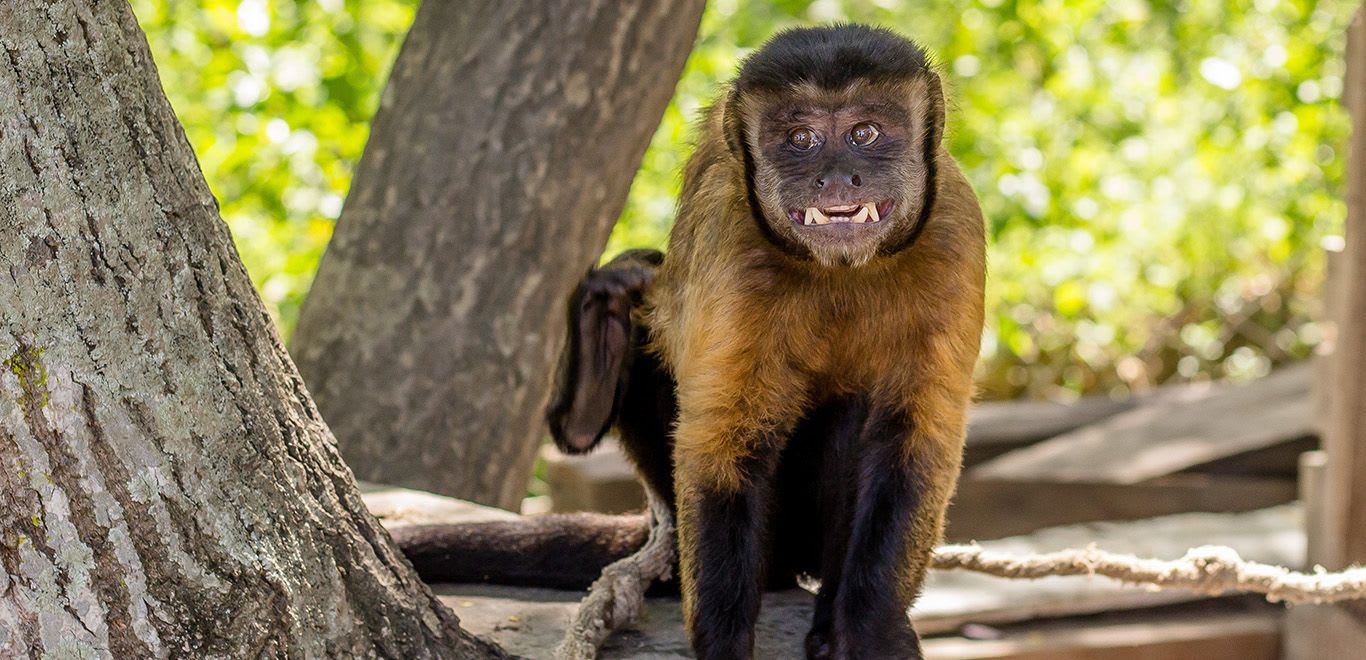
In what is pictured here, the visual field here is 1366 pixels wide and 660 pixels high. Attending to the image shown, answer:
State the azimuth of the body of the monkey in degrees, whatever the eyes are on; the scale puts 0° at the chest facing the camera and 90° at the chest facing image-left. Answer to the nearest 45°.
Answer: approximately 0°

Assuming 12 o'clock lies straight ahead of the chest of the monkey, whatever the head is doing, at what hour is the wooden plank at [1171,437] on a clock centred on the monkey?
The wooden plank is roughly at 7 o'clock from the monkey.

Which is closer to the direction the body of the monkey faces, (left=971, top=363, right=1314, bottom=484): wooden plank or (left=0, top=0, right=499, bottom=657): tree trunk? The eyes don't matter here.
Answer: the tree trunk

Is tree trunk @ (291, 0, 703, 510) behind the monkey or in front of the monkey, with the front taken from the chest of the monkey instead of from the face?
behind

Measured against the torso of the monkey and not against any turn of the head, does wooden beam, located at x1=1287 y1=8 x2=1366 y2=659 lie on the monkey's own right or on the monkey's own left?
on the monkey's own left

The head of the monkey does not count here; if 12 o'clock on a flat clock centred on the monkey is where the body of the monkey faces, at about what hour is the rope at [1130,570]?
The rope is roughly at 8 o'clock from the monkey.

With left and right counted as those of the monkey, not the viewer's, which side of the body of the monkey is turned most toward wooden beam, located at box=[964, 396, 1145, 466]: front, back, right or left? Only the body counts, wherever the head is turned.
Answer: back

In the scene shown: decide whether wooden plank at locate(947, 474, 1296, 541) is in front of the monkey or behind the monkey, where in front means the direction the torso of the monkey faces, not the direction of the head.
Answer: behind

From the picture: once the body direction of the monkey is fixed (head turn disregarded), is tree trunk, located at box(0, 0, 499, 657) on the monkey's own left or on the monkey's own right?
on the monkey's own right
